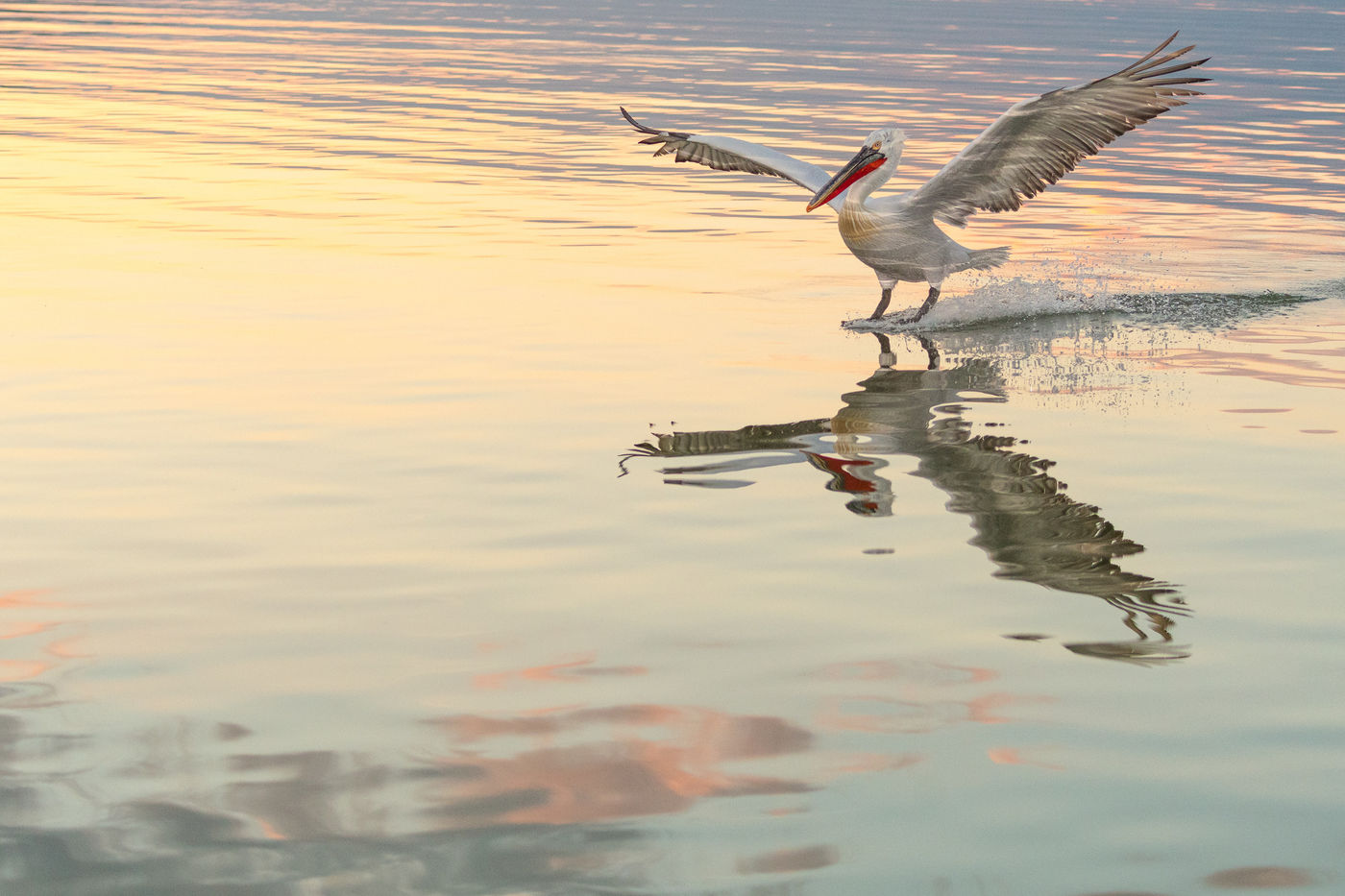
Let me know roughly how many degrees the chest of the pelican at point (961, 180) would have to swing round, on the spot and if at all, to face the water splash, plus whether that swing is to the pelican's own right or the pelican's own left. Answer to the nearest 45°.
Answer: approximately 180°

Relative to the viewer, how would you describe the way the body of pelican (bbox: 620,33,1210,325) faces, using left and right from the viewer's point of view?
facing the viewer and to the left of the viewer
